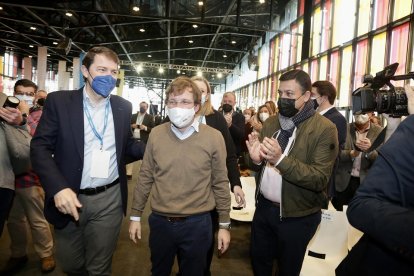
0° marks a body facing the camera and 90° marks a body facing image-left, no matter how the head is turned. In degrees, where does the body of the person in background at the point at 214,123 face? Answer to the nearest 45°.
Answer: approximately 0°

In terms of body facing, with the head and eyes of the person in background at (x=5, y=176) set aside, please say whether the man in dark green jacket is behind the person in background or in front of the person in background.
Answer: in front

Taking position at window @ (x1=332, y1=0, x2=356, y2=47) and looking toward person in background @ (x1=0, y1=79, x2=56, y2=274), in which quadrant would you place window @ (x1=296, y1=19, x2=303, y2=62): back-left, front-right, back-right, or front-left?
back-right

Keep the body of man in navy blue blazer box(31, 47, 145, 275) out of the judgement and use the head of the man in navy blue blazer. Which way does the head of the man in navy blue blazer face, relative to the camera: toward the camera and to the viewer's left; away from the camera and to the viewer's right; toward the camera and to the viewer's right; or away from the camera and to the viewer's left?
toward the camera and to the viewer's right

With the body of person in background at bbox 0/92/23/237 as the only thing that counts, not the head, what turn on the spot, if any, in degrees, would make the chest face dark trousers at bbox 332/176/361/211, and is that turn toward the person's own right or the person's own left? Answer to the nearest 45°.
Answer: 0° — they already face it
